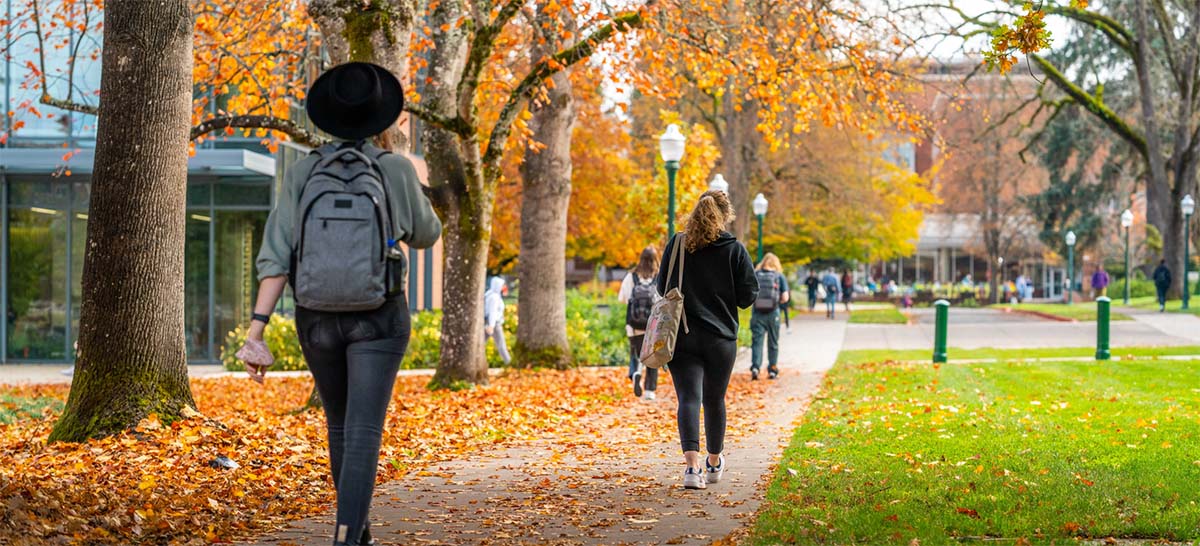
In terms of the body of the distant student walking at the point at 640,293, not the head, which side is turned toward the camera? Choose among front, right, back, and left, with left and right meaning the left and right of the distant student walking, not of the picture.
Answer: back

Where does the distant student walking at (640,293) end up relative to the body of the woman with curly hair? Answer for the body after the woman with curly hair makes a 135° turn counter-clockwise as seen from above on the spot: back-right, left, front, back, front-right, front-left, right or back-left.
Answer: back-right

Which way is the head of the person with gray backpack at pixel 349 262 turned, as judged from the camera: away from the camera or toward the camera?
away from the camera

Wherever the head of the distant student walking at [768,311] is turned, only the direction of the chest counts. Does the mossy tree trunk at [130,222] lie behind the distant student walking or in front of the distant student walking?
behind

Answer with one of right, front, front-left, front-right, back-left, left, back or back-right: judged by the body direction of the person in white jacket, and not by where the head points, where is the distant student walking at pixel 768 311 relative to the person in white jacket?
front-right

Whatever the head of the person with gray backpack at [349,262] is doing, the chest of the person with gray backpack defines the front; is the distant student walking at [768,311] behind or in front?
in front

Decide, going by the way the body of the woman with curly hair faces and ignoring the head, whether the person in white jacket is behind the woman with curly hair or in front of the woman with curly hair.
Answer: in front

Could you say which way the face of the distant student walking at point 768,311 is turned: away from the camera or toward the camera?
away from the camera

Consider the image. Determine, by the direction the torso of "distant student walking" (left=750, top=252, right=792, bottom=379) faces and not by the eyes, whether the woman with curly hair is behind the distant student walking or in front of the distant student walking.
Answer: behind

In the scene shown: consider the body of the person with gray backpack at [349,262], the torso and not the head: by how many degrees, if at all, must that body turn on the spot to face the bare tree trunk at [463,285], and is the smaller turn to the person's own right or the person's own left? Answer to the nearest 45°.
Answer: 0° — they already face it
